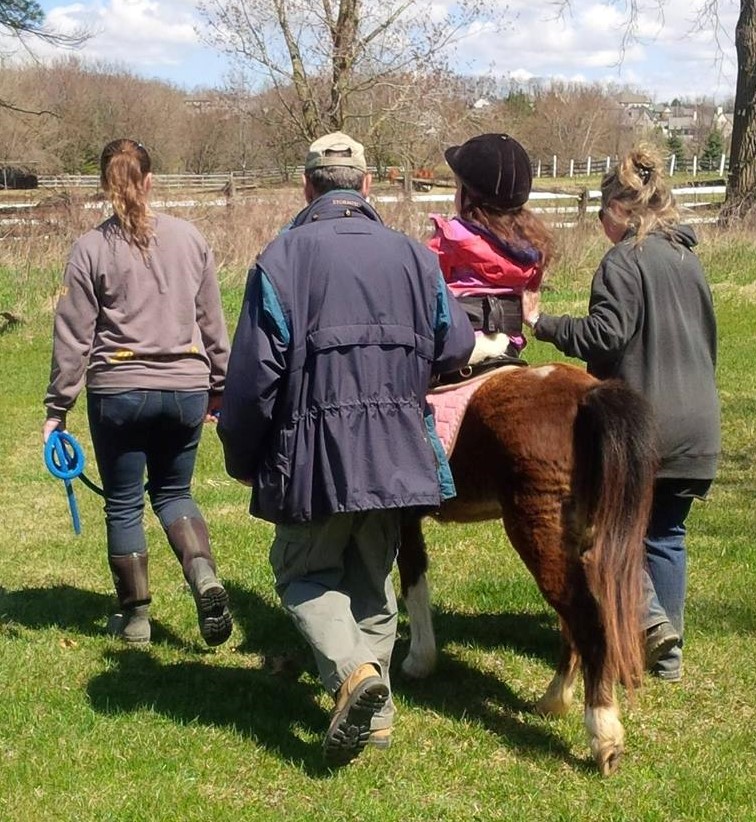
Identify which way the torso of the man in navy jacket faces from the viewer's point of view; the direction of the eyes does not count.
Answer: away from the camera

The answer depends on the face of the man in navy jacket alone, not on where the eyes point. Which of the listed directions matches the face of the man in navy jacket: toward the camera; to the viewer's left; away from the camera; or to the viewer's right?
away from the camera

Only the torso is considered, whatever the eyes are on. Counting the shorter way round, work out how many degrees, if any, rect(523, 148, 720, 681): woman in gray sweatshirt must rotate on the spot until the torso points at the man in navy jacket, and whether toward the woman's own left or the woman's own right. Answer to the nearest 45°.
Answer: approximately 90° to the woman's own left

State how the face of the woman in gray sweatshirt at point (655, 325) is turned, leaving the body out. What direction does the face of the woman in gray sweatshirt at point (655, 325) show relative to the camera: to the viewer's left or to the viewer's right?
to the viewer's left

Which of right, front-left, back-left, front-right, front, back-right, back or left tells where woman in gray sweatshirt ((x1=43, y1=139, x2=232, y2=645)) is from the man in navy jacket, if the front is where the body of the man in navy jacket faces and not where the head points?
front-left

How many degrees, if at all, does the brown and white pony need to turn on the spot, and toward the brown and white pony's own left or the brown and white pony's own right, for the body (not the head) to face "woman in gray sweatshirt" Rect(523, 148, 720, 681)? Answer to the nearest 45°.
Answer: approximately 90° to the brown and white pony's own right

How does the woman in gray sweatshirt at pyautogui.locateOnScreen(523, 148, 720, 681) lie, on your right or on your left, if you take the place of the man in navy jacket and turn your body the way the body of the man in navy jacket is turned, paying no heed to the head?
on your right

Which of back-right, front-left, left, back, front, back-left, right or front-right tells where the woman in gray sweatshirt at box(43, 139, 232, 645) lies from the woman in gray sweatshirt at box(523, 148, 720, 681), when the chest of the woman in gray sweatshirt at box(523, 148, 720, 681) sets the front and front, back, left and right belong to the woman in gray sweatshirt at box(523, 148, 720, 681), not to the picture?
front-left

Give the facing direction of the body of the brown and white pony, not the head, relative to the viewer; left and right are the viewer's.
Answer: facing away from the viewer and to the left of the viewer

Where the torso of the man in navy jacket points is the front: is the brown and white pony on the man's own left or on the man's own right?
on the man's own right

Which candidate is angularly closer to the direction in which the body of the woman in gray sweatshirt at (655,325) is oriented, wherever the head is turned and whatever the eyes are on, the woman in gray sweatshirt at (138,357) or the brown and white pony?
the woman in gray sweatshirt

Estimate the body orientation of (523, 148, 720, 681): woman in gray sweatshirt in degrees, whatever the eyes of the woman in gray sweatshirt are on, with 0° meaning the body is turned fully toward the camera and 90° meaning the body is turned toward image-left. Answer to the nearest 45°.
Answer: approximately 135°
